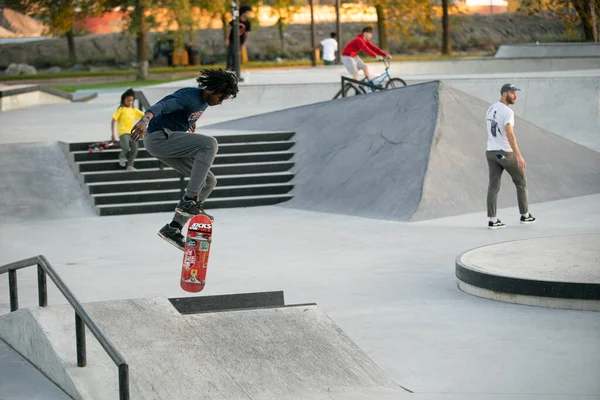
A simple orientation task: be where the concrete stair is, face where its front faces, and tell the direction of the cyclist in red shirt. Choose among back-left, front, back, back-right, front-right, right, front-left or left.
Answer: back-left

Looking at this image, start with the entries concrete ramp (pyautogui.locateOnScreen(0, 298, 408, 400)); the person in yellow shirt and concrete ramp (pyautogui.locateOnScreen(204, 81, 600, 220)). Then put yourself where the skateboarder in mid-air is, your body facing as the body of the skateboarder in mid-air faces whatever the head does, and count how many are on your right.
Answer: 1

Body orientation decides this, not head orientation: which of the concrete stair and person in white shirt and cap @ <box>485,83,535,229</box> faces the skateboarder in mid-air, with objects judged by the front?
the concrete stair
